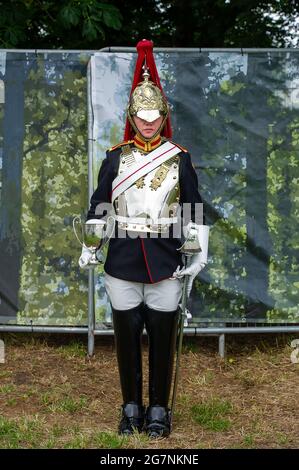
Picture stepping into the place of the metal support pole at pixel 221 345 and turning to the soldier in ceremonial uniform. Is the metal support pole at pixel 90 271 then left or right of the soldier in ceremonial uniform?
right

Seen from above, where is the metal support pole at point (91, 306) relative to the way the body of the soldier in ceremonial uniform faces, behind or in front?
behind

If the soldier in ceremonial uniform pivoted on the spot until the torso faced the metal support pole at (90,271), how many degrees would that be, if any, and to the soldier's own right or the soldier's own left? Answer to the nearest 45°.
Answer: approximately 180°

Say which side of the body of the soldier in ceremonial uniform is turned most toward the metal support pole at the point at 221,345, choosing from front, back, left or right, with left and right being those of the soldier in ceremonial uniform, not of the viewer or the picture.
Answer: back

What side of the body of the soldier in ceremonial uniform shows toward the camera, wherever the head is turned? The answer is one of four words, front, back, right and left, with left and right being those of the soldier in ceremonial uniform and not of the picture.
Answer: front

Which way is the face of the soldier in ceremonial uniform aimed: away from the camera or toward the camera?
toward the camera
